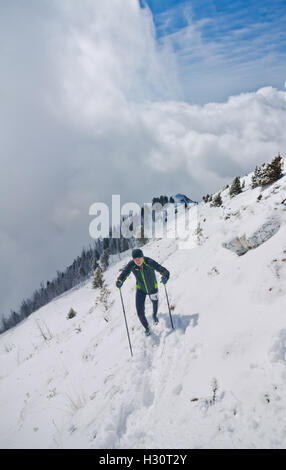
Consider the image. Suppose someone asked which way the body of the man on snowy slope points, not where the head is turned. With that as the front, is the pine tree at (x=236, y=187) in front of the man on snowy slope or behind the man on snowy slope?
behind

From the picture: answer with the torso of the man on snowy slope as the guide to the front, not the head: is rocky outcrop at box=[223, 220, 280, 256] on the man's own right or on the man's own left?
on the man's own left

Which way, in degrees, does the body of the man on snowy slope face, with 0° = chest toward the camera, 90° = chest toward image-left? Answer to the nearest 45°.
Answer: approximately 0°
